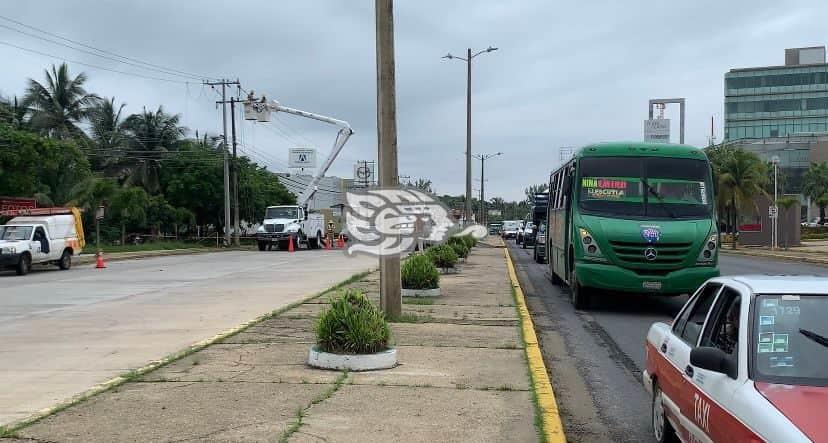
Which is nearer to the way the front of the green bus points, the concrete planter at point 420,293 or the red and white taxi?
the red and white taxi

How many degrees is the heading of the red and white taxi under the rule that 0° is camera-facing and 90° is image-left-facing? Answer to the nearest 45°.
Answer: approximately 315°

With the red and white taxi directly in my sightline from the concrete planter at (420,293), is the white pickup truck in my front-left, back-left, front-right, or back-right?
back-right

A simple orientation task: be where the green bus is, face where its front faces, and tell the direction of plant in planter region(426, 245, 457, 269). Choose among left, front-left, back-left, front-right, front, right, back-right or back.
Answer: back-right

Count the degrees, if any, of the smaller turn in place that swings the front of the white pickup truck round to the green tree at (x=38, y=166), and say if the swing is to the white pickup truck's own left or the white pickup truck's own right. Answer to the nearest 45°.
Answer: approximately 135° to the white pickup truck's own right

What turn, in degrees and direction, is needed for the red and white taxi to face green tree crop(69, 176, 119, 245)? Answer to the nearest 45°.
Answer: approximately 180°

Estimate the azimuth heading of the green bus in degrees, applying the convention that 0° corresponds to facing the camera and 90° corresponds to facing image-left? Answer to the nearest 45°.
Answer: approximately 0°
